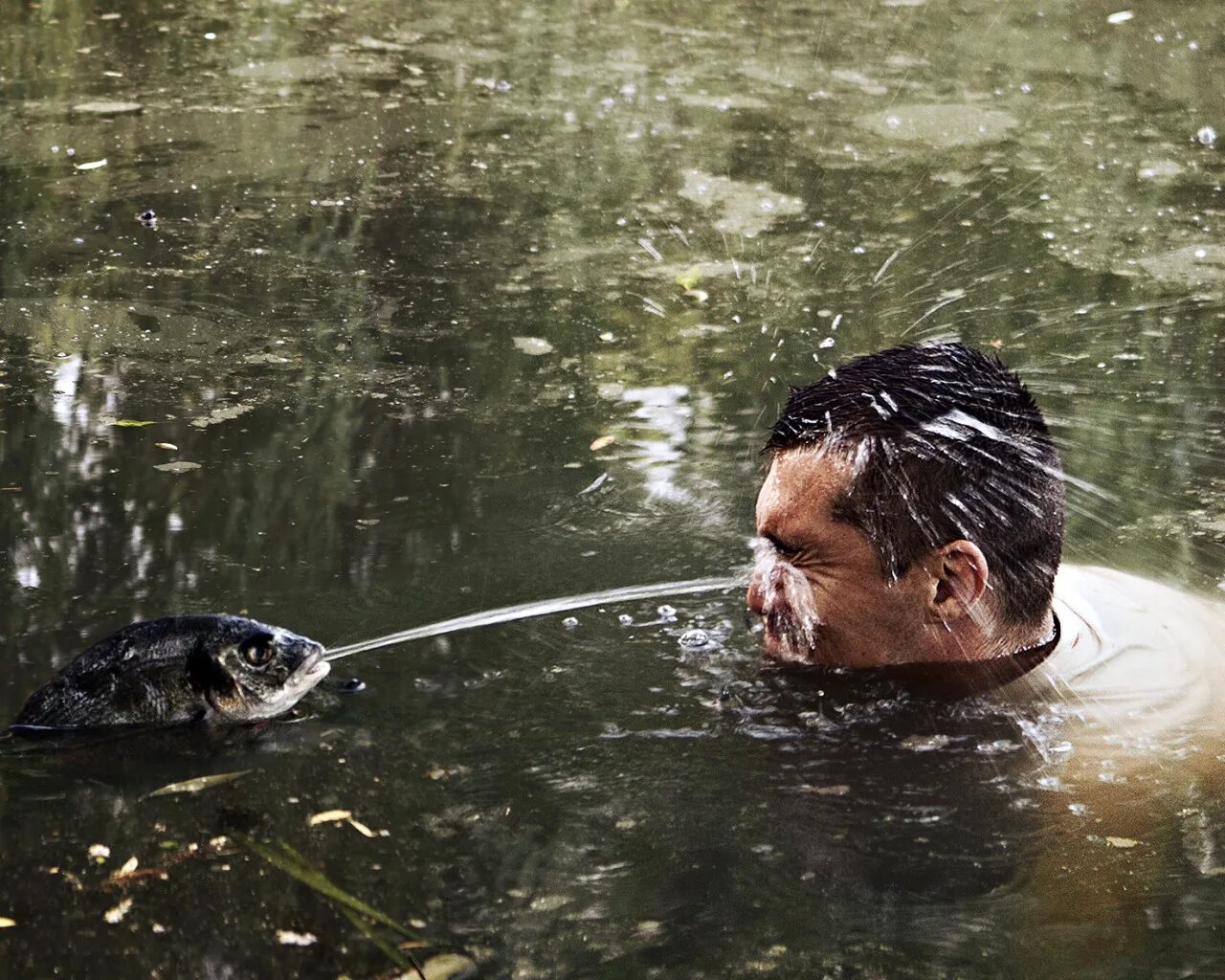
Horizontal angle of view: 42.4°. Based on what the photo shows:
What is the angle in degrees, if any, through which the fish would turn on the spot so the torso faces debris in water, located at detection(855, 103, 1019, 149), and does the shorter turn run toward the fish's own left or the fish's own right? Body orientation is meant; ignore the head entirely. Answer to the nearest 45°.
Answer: approximately 45° to the fish's own left

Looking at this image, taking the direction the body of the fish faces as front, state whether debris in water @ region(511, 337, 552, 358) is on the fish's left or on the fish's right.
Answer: on the fish's left

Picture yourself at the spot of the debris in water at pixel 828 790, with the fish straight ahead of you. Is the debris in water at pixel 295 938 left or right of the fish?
left

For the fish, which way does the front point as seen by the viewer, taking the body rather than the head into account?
to the viewer's right

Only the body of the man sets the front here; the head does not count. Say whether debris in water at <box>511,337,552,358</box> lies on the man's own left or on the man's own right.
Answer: on the man's own right

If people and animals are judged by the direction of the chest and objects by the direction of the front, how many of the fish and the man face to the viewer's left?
1

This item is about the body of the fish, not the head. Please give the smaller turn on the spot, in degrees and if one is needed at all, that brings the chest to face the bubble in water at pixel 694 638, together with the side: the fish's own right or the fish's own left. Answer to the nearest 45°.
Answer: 0° — it already faces it

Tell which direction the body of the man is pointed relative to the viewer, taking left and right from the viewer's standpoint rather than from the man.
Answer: facing to the left of the viewer

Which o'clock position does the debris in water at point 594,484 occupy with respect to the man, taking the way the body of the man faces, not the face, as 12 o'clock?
The debris in water is roughly at 1 o'clock from the man.

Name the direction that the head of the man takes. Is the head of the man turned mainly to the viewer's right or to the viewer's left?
to the viewer's left
